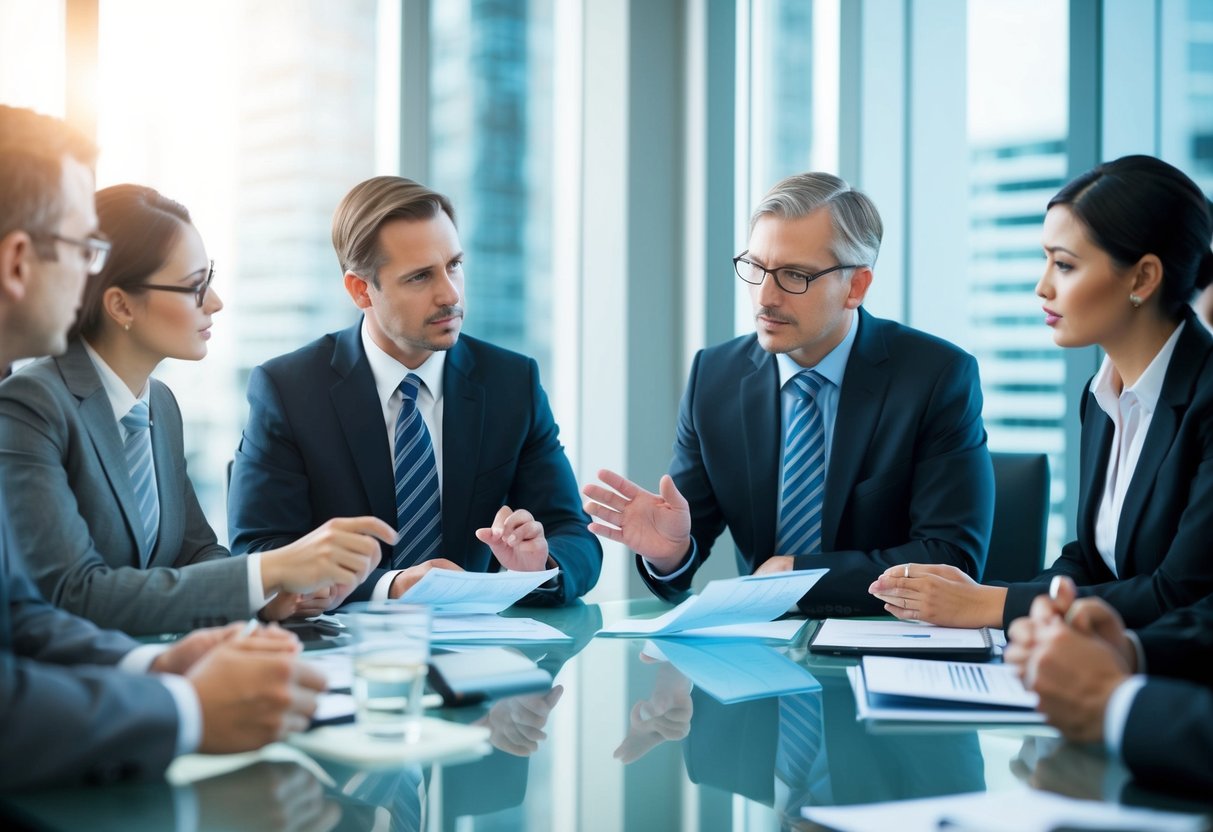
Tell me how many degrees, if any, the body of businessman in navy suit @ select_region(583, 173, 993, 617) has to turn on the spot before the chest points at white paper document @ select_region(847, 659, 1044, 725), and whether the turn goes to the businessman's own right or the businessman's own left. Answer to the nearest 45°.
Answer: approximately 45° to the businessman's own left

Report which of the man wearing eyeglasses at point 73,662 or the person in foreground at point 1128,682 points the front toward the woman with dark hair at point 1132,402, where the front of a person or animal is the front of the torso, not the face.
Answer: the man wearing eyeglasses

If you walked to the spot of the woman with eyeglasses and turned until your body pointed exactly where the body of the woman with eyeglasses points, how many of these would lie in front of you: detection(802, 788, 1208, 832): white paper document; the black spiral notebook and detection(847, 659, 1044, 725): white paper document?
3

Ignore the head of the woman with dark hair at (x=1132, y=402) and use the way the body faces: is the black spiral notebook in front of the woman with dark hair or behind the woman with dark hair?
in front

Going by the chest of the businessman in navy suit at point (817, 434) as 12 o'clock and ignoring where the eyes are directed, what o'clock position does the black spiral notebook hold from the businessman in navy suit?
The black spiral notebook is roughly at 10 o'clock from the businessman in navy suit.

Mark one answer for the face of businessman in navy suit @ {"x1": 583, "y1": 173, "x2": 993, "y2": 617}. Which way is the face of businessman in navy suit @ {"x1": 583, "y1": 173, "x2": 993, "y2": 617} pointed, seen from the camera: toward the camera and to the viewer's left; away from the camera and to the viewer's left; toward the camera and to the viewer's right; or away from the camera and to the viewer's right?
toward the camera and to the viewer's left

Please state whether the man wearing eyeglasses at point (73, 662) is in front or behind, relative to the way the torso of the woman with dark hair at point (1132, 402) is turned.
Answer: in front

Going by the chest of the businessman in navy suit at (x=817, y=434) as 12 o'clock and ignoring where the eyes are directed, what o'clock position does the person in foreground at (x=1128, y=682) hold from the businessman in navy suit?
The person in foreground is roughly at 10 o'clock from the businessman in navy suit.

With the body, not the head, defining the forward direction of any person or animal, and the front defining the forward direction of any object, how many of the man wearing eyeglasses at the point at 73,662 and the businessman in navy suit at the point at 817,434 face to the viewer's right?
1

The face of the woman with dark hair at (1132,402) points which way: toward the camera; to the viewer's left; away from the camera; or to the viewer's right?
to the viewer's left

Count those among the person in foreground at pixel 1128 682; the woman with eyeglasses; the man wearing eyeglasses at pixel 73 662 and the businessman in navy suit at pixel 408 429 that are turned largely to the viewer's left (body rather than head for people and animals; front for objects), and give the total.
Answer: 1

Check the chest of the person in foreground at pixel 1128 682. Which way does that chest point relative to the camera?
to the viewer's left

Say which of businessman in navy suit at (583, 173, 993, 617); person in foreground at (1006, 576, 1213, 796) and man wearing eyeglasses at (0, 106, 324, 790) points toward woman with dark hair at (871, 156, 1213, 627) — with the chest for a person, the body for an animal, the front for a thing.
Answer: the man wearing eyeglasses

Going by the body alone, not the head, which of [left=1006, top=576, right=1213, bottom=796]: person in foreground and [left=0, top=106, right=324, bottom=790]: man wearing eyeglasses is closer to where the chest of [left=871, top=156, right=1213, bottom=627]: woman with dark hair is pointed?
the man wearing eyeglasses
